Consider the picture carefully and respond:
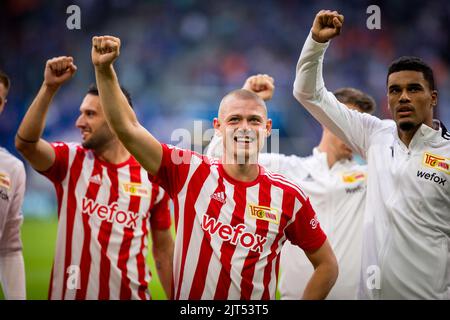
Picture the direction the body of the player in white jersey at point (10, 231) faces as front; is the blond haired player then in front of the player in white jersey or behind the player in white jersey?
in front

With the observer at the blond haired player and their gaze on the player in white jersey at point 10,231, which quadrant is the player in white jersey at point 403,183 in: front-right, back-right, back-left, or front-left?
back-right

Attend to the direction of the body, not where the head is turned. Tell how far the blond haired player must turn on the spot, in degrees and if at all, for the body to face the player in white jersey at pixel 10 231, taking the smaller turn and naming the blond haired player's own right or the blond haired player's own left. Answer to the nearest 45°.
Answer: approximately 135° to the blond haired player's own right

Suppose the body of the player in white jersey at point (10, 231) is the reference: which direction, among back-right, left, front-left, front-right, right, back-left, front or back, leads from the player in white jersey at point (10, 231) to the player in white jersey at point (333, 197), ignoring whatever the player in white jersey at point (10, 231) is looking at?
left

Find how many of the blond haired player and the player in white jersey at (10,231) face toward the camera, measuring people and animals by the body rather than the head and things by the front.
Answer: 2

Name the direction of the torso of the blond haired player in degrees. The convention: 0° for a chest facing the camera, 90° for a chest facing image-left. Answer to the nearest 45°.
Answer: approximately 0°

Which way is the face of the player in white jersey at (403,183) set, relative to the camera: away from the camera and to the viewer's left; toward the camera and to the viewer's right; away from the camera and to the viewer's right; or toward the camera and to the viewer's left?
toward the camera and to the viewer's left

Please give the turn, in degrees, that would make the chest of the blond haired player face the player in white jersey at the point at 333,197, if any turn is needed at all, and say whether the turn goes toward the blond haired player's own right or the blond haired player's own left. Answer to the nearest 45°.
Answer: approximately 135° to the blond haired player's own left

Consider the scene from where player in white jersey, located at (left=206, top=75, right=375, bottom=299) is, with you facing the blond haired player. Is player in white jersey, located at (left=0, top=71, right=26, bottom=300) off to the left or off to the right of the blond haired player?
right

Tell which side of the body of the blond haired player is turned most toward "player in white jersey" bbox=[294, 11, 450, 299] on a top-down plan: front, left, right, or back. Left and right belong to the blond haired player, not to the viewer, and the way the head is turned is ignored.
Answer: left

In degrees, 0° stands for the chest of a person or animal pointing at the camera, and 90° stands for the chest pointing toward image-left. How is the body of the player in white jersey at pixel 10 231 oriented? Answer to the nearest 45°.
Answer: approximately 0°

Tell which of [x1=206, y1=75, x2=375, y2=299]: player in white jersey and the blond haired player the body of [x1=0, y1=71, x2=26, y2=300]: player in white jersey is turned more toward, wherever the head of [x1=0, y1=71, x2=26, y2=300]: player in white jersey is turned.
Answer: the blond haired player
